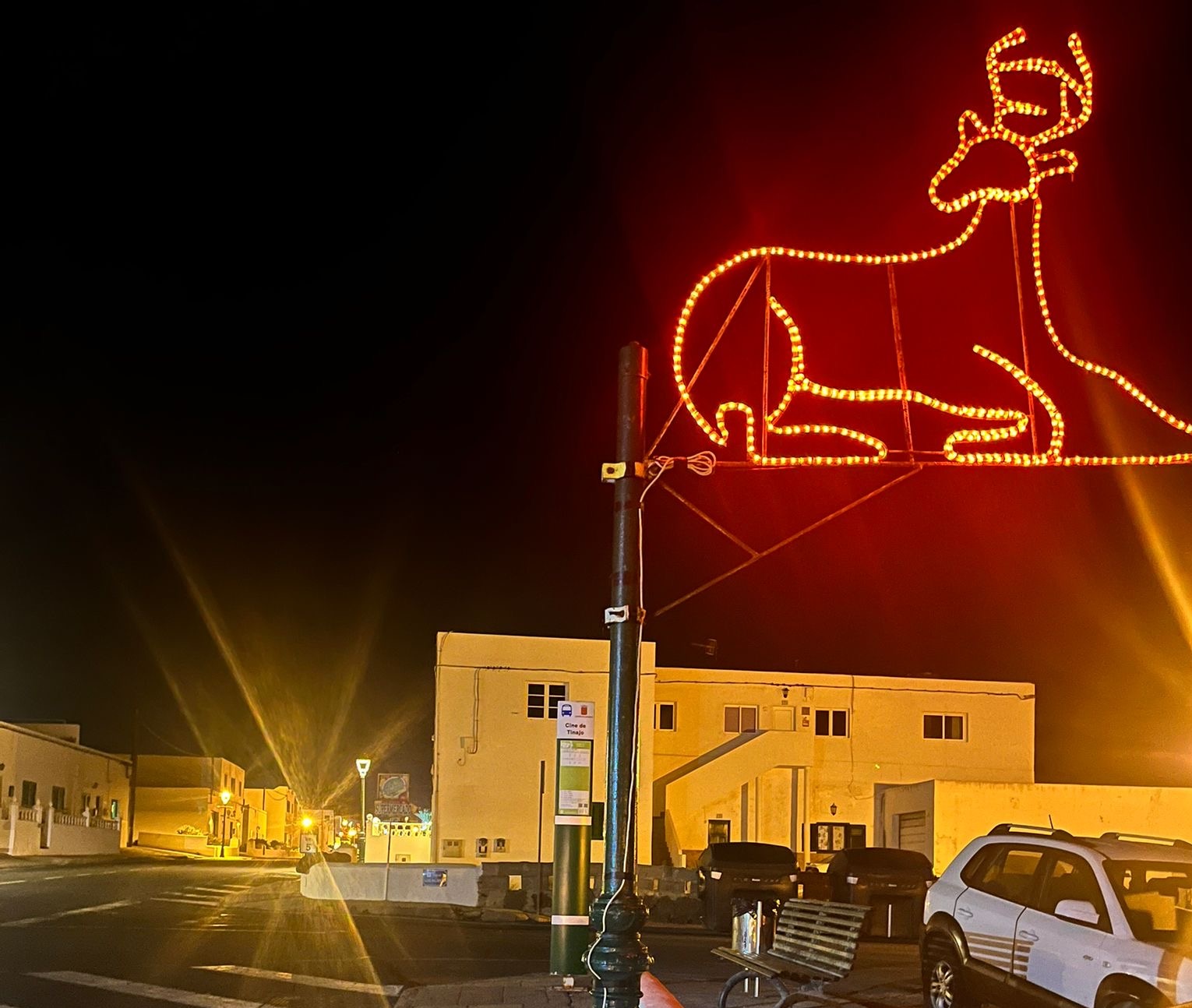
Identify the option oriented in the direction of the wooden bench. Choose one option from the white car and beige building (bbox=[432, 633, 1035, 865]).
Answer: the beige building

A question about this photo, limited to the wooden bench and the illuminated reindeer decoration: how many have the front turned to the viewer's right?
1

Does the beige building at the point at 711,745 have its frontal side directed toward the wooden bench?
yes

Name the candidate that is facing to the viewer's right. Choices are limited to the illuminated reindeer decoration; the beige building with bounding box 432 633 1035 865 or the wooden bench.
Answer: the illuminated reindeer decoration

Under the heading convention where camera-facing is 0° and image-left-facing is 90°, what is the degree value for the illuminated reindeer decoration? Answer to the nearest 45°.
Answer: approximately 270°

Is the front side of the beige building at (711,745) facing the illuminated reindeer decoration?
yes

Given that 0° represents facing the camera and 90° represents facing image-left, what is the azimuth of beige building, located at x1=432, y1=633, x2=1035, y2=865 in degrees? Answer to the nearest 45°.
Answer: approximately 0°

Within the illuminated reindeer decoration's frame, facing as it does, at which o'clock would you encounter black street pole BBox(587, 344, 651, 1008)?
The black street pole is roughly at 5 o'clock from the illuminated reindeer decoration.
